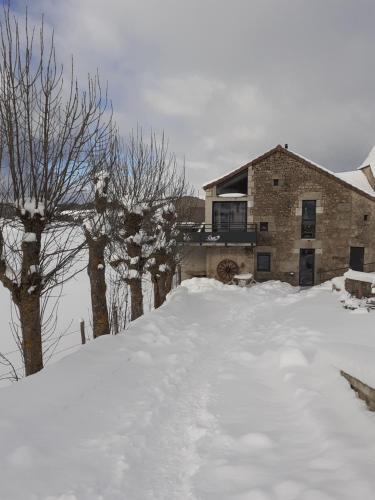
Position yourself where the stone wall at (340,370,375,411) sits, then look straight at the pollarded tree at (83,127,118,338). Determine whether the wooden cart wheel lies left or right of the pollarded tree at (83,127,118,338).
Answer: right

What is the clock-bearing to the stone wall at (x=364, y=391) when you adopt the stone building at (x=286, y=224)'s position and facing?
The stone wall is roughly at 12 o'clock from the stone building.

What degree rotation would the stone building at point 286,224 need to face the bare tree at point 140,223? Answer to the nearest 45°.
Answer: approximately 45° to its right

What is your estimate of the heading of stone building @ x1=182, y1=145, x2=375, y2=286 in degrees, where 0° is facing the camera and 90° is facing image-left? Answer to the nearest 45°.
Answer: approximately 0°

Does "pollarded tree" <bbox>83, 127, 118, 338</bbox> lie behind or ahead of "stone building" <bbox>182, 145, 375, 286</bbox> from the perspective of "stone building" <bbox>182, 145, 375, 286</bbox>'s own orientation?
ahead
